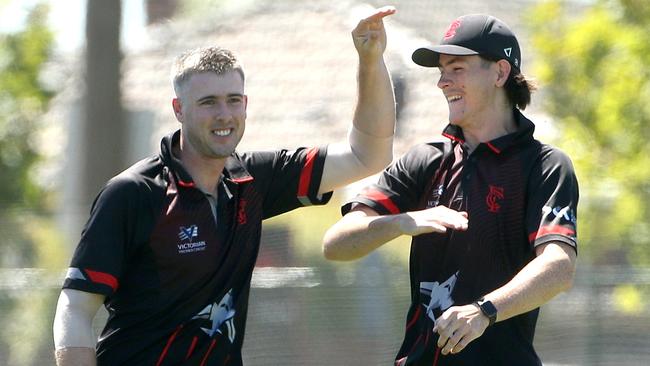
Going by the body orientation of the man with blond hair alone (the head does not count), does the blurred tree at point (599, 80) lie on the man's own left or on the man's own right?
on the man's own left

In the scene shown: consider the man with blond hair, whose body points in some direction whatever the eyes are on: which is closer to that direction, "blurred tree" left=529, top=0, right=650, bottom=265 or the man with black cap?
the man with black cap

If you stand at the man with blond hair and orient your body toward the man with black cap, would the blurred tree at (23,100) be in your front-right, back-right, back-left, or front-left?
back-left

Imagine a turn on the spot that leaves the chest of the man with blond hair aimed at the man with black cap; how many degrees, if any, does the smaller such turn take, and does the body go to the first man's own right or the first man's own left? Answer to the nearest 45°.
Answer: approximately 45° to the first man's own left

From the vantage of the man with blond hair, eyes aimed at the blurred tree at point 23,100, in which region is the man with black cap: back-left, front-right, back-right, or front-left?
back-right

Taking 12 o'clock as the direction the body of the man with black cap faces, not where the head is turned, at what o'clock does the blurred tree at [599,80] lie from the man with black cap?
The blurred tree is roughly at 5 o'clock from the man with black cap.

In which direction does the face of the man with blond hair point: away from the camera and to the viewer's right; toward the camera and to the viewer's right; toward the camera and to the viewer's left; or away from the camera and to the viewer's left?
toward the camera and to the viewer's right

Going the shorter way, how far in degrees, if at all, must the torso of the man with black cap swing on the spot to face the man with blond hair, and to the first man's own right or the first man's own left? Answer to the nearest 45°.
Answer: approximately 45° to the first man's own right

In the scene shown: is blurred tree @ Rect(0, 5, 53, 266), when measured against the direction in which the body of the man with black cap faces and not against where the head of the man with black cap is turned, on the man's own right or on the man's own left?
on the man's own right
